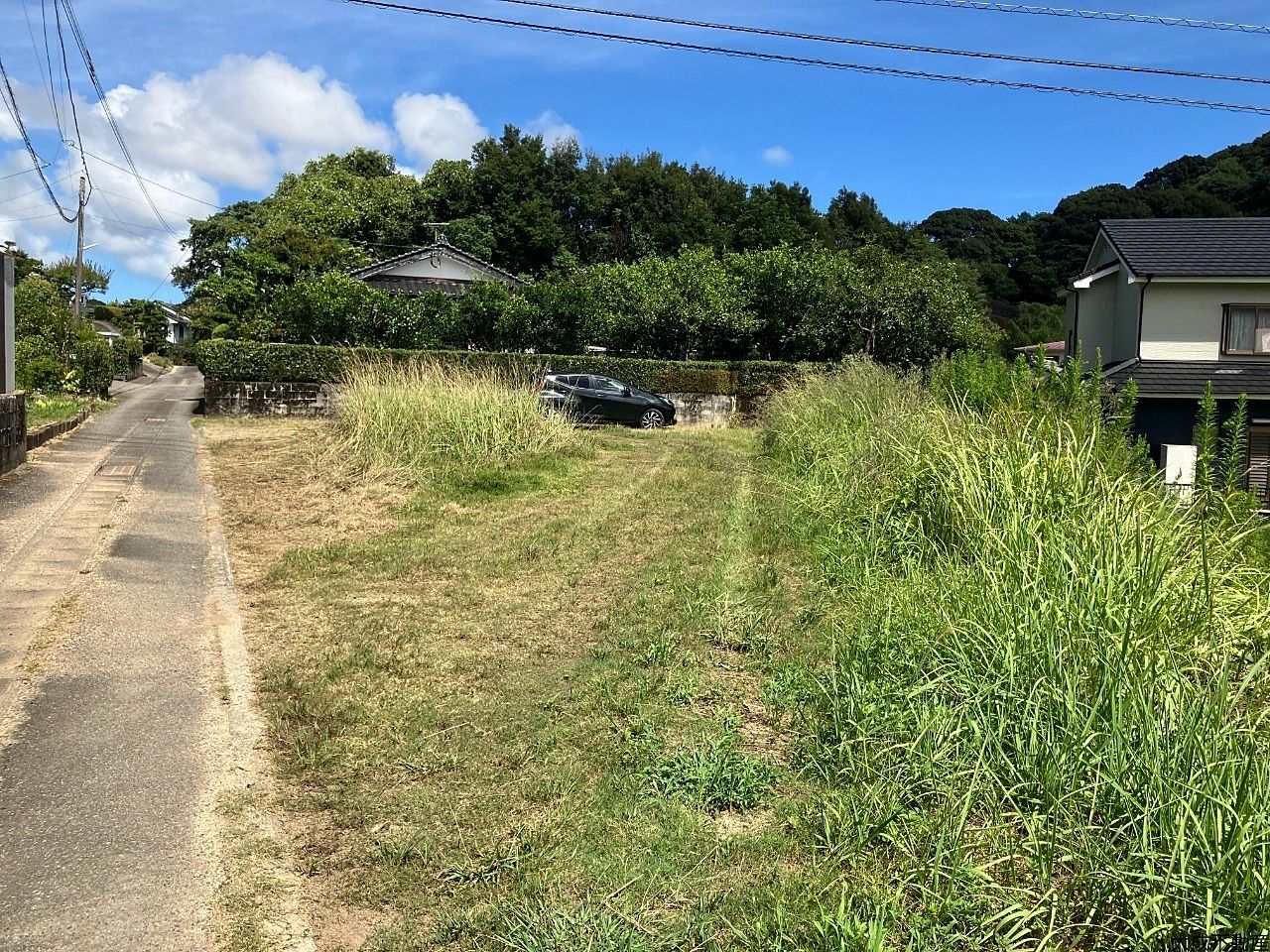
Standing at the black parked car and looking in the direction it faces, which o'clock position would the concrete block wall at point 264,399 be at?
The concrete block wall is roughly at 6 o'clock from the black parked car.

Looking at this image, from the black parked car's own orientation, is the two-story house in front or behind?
in front

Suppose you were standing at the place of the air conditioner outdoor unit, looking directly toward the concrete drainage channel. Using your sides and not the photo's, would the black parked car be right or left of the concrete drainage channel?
right

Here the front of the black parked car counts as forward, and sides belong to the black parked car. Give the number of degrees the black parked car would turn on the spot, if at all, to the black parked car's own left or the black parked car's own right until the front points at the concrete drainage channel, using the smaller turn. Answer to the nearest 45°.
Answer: approximately 90° to the black parked car's own right

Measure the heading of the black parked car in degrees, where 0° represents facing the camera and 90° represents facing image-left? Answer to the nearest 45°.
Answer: approximately 270°

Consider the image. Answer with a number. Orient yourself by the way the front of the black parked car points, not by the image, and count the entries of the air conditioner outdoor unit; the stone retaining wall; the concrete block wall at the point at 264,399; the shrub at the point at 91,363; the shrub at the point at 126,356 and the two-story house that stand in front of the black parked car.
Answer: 2

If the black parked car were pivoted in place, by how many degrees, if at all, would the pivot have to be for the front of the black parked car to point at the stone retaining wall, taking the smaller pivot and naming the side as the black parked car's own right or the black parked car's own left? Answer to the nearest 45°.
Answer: approximately 135° to the black parked car's own right

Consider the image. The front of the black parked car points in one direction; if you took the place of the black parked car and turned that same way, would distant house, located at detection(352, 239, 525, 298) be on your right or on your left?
on your left

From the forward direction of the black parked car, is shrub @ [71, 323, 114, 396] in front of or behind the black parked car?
behind

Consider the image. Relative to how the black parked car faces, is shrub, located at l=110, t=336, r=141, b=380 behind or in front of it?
behind

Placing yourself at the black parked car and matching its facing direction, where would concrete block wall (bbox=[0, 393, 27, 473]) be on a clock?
The concrete block wall is roughly at 4 o'clock from the black parked car.

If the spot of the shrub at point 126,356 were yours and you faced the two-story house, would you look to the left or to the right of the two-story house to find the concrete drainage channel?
right
